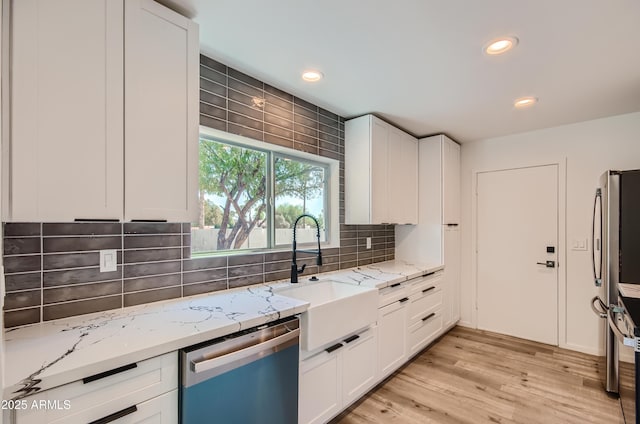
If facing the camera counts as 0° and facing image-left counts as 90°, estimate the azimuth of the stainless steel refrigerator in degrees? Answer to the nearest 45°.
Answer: approximately 90°

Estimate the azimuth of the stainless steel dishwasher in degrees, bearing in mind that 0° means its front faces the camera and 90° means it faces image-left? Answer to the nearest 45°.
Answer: approximately 315°

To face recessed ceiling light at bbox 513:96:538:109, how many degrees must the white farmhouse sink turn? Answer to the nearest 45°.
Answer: approximately 45° to its left

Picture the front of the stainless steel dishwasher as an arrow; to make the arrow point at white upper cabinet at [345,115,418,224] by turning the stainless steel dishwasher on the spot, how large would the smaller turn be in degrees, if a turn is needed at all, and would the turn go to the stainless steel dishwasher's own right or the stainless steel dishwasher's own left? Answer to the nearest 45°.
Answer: approximately 90° to the stainless steel dishwasher's own left

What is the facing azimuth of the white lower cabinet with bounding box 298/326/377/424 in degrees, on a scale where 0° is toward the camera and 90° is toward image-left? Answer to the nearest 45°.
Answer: approximately 315°

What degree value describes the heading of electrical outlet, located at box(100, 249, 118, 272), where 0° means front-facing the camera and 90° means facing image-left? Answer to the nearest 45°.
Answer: approximately 0°

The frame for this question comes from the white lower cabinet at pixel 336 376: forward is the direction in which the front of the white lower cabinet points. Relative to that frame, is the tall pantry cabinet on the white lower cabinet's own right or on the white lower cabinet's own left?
on the white lower cabinet's own left
